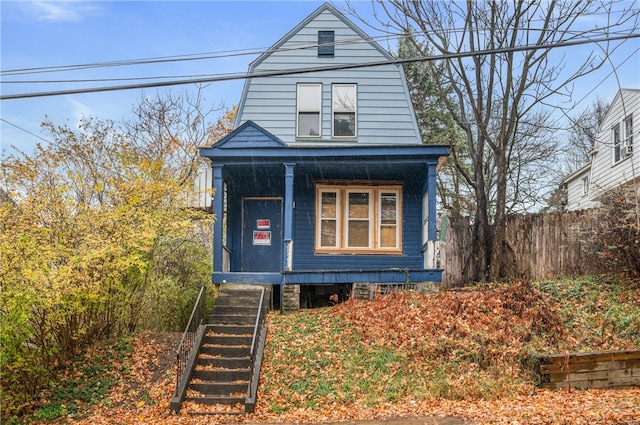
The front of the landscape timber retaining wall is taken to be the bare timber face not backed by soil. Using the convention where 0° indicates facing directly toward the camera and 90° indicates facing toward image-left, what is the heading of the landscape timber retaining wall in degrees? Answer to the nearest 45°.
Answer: approximately 0°

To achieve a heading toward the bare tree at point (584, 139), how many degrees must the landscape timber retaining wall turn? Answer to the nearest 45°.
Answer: approximately 180°

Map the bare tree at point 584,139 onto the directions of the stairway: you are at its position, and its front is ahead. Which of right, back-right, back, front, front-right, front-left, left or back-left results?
back-left

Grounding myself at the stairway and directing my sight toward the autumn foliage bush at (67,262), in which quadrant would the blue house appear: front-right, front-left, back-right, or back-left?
back-right

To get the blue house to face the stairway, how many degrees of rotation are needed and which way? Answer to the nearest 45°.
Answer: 0° — it already faces it

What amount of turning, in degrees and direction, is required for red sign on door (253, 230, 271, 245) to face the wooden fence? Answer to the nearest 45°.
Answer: approximately 90° to its left

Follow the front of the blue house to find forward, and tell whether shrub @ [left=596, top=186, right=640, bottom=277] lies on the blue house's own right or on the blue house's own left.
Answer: on the blue house's own left

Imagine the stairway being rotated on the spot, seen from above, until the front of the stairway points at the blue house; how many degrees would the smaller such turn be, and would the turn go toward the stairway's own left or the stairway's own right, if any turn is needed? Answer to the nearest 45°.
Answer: approximately 135° to the stairway's own left

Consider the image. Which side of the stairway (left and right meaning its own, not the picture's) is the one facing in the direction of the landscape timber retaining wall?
left

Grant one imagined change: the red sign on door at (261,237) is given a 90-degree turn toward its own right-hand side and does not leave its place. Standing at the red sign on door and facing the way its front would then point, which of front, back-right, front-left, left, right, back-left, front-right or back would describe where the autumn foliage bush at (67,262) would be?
front-left

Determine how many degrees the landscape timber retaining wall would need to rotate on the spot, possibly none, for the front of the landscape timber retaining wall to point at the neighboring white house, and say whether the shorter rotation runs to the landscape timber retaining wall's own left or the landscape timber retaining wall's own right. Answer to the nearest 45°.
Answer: approximately 180°

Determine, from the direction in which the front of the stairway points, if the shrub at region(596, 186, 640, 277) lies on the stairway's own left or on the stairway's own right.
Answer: on the stairway's own left

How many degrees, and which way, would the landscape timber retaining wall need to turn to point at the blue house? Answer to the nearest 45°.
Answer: approximately 135° to its right

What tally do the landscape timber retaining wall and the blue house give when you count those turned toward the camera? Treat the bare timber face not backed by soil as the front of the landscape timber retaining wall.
2

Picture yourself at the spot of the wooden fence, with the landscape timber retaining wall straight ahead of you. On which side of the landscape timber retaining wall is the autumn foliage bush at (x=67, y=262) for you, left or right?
right
